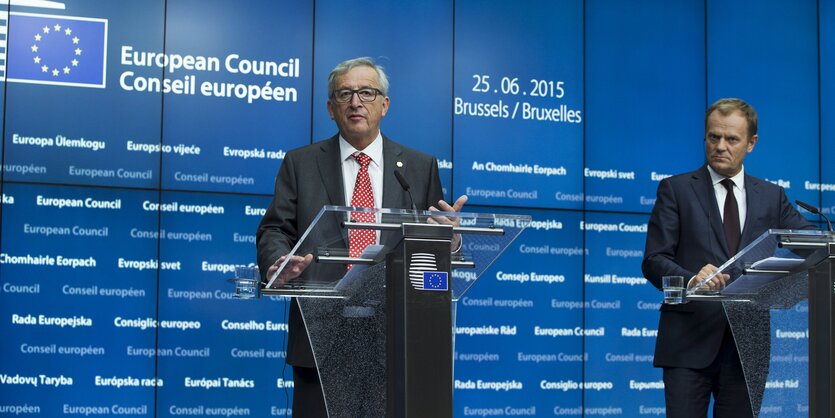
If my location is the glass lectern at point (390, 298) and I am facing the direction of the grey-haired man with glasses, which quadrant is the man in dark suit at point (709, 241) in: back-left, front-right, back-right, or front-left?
front-right

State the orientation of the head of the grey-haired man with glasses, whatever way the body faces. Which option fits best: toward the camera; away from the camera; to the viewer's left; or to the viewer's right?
toward the camera

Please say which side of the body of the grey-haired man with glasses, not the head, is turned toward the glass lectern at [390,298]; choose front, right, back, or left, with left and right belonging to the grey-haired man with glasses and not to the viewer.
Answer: front

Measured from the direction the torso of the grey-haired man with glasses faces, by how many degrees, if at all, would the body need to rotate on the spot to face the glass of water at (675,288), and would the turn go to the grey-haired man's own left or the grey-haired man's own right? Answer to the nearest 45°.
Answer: approximately 90° to the grey-haired man's own left

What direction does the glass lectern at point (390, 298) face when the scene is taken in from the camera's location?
facing the viewer and to the right of the viewer

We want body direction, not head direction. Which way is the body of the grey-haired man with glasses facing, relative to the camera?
toward the camera

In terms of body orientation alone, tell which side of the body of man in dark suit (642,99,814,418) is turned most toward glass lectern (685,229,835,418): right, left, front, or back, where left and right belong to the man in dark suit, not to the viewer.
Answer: front

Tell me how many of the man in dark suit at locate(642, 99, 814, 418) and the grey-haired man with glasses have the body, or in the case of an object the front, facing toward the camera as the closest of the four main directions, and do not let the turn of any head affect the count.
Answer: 2

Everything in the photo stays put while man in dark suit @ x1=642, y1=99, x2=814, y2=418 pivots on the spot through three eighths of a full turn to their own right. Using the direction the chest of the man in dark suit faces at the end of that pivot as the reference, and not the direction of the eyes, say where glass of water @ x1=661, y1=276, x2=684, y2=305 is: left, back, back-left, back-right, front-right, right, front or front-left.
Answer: back-left

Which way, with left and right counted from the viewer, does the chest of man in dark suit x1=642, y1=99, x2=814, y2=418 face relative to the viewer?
facing the viewer

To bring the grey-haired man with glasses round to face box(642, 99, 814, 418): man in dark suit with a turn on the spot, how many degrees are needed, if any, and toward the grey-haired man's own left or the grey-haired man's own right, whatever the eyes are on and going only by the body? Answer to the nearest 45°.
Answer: approximately 90° to the grey-haired man's own left

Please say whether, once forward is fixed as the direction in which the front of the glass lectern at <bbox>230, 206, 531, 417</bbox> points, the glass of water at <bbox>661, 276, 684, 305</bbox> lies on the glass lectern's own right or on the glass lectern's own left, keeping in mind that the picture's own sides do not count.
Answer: on the glass lectern's own left
